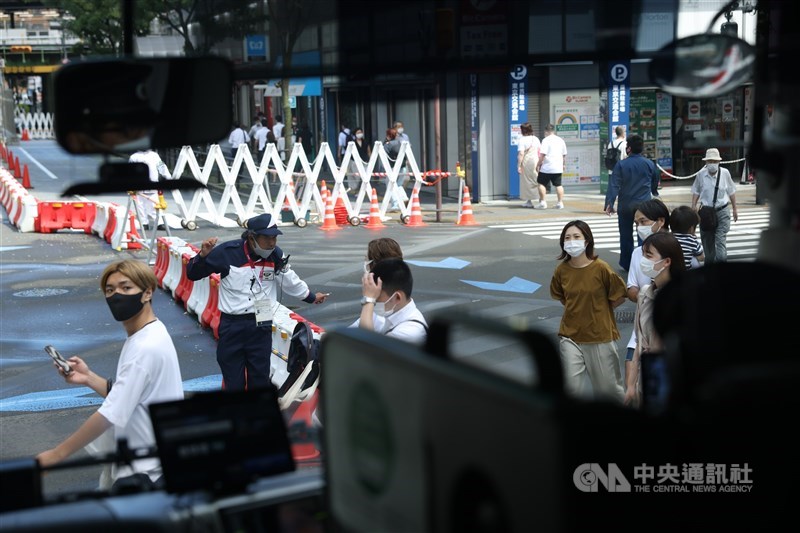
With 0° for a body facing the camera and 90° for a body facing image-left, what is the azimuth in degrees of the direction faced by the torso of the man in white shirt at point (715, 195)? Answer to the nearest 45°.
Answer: approximately 0°

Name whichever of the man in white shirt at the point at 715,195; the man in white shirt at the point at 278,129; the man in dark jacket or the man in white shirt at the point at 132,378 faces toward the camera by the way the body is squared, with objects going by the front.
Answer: the man in white shirt at the point at 715,195

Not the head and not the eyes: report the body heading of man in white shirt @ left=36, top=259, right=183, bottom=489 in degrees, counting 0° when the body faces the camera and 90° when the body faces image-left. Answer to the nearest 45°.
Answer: approximately 90°

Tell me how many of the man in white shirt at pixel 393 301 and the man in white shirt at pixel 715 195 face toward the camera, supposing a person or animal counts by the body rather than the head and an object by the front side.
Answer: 1

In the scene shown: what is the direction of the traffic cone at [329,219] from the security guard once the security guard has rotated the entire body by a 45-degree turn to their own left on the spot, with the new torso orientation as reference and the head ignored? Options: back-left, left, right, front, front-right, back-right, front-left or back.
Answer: left
